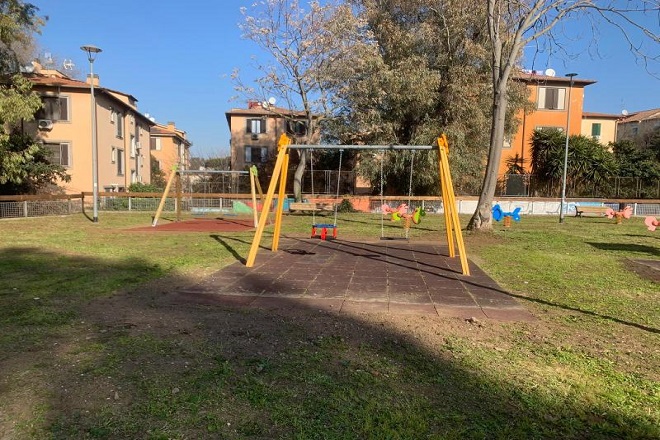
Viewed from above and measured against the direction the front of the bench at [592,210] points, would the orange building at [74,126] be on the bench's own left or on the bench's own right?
on the bench's own right

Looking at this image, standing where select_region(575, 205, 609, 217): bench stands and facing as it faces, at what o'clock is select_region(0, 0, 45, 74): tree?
The tree is roughly at 2 o'clock from the bench.

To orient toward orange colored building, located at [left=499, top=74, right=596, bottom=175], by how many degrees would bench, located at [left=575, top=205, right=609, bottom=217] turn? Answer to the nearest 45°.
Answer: approximately 180°

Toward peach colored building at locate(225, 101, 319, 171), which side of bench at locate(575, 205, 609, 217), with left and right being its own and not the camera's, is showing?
right

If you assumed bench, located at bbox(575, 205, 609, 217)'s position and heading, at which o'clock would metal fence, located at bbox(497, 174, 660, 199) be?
The metal fence is roughly at 6 o'clock from the bench.

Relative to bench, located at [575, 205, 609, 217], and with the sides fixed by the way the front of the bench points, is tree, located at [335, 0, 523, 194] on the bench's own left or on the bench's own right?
on the bench's own right

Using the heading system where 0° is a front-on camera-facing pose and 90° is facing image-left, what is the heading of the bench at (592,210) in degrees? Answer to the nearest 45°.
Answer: approximately 0°

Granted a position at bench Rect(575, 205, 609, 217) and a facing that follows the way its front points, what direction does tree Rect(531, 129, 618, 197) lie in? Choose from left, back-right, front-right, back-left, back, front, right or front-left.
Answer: back

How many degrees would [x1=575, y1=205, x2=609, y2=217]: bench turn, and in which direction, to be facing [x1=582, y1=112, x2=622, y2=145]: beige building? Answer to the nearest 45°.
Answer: approximately 180°

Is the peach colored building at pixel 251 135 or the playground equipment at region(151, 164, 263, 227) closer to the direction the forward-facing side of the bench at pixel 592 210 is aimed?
the playground equipment
